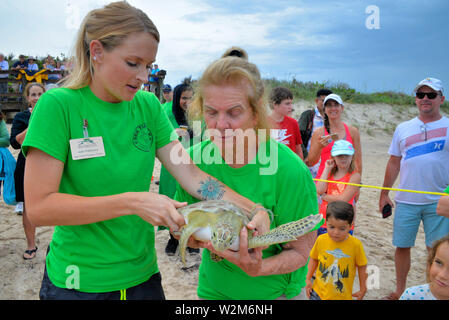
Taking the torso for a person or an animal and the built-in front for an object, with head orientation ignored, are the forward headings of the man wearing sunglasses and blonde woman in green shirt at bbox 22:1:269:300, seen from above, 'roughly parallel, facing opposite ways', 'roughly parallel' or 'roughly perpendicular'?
roughly perpendicular

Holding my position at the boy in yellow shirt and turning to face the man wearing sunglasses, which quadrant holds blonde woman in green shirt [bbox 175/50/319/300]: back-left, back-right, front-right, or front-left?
back-right

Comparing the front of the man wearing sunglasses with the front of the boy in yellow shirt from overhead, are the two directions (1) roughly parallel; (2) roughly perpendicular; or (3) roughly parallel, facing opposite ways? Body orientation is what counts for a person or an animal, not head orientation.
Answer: roughly parallel

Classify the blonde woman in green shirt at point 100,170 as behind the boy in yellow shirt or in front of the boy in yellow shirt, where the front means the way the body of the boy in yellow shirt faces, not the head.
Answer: in front

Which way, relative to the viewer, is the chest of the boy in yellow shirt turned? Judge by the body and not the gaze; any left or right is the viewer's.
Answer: facing the viewer

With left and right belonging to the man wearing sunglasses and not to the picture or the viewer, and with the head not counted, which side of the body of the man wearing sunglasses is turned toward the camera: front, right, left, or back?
front

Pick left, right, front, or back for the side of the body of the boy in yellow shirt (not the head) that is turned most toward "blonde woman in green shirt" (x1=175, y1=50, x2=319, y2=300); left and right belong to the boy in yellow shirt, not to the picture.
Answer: front

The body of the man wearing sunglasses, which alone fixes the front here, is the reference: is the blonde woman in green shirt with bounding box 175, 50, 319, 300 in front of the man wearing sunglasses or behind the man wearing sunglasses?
in front

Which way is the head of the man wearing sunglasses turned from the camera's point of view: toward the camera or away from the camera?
toward the camera

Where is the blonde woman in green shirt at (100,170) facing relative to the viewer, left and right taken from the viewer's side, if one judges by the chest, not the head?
facing the viewer and to the right of the viewer

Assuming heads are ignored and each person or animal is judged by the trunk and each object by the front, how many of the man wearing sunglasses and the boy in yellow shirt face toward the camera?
2
